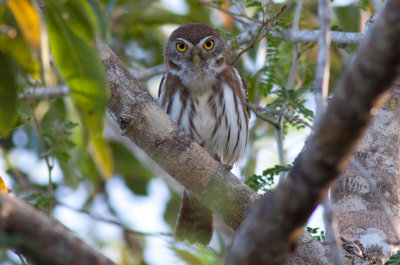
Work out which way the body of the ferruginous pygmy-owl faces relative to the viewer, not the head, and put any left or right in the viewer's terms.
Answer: facing the viewer

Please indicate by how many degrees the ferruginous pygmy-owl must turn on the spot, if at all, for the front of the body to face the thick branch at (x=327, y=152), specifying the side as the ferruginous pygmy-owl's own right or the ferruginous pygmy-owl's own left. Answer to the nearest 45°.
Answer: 0° — it already faces it

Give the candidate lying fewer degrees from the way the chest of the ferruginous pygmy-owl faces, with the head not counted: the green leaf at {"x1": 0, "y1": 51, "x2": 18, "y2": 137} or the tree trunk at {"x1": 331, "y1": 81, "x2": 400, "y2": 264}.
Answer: the green leaf

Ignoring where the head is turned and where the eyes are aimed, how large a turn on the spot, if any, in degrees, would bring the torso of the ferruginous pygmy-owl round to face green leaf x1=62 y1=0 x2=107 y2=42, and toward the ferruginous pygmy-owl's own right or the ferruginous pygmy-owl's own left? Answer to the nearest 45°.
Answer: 0° — it already faces it

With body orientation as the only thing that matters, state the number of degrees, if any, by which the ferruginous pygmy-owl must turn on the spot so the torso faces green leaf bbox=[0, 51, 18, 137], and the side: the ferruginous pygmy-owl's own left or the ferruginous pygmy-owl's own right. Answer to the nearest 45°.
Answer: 0° — it already faces it

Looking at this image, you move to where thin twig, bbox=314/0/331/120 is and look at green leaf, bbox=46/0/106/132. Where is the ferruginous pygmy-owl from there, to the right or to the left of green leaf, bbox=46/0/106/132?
right

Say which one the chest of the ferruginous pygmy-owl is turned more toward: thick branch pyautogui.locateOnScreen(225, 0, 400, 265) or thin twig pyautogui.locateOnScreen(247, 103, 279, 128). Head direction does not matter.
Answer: the thick branch

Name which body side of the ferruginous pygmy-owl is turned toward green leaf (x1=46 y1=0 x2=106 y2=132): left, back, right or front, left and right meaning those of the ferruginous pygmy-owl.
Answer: front
